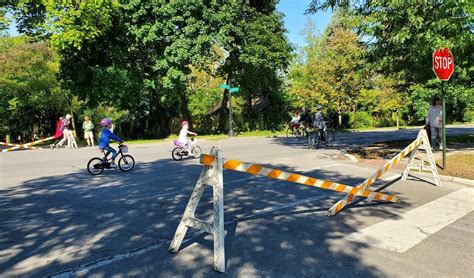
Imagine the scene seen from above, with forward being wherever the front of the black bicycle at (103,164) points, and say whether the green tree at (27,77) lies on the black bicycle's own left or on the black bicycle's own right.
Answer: on the black bicycle's own left

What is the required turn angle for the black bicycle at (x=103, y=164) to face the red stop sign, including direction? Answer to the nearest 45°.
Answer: approximately 45° to its right

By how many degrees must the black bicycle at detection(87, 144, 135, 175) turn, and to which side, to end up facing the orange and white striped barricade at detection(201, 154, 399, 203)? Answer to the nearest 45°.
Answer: approximately 90° to its right

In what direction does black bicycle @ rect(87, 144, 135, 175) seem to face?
to the viewer's right

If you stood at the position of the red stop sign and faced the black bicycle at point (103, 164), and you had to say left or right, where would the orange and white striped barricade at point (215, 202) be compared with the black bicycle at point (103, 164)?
left

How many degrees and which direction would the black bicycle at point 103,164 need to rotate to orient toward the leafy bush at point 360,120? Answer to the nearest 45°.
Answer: approximately 45° to its left

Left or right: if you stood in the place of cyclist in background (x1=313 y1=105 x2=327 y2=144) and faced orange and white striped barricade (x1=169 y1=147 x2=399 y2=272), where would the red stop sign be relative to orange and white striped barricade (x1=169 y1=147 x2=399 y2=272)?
left
